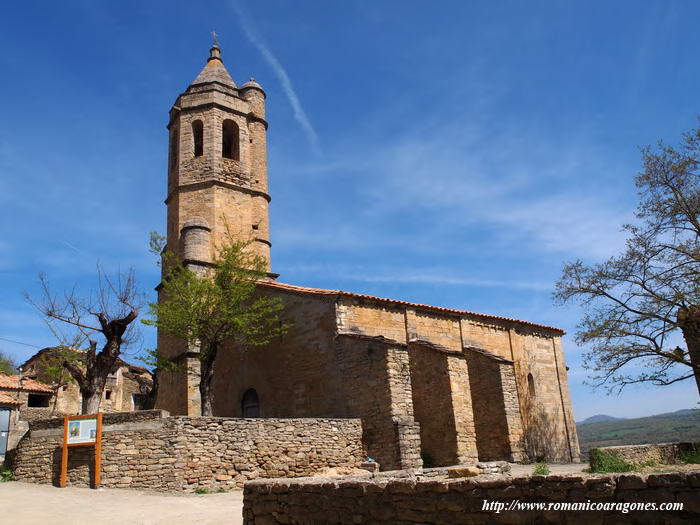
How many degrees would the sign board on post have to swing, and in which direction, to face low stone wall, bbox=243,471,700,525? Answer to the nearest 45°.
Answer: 0° — it already faces it

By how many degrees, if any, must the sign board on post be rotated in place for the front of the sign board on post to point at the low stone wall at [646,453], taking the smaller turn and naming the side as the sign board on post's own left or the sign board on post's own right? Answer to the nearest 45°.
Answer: approximately 90° to the sign board on post's own left

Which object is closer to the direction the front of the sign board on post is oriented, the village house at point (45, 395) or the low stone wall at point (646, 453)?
the low stone wall

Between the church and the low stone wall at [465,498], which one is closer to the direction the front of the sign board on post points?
the low stone wall

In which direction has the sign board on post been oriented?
toward the camera

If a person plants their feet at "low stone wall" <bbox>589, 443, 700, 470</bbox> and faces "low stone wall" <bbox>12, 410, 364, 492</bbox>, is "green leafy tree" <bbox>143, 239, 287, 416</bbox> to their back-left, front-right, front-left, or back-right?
front-right

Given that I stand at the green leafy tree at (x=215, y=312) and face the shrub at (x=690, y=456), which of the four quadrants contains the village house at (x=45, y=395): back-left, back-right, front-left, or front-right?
back-left

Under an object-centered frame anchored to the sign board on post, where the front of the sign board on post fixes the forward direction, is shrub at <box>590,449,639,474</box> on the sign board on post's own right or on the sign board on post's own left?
on the sign board on post's own left

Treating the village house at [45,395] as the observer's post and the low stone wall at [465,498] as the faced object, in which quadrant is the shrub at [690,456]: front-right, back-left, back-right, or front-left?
front-left
